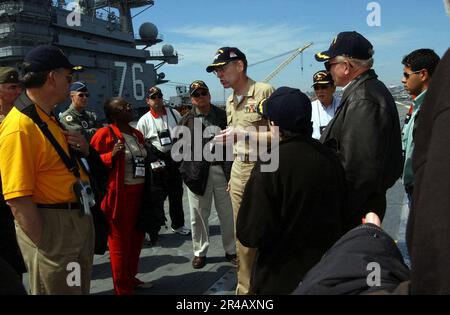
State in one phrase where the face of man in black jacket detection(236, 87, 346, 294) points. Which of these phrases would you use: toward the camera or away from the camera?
away from the camera

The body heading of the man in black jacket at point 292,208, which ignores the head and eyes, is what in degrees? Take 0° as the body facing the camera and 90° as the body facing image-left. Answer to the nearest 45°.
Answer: approximately 135°

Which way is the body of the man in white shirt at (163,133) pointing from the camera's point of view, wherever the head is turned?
toward the camera

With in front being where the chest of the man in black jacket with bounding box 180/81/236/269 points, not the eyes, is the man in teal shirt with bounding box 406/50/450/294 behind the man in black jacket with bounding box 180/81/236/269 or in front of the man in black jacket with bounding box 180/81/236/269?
in front

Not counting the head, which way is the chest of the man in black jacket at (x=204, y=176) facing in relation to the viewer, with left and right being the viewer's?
facing the viewer

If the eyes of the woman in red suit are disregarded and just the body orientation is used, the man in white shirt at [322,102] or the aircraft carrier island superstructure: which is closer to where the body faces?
the man in white shirt

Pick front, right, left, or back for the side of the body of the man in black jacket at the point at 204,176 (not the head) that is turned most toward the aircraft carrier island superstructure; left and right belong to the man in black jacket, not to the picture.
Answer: back

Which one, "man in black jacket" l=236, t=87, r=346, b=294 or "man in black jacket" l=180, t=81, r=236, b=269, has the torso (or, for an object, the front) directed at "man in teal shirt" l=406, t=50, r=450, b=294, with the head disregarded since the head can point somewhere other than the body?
"man in black jacket" l=180, t=81, r=236, b=269

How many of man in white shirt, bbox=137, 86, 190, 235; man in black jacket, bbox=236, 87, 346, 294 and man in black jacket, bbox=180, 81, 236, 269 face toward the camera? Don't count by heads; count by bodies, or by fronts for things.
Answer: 2

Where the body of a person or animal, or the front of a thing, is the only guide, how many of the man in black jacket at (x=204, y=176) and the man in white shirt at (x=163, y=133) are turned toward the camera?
2

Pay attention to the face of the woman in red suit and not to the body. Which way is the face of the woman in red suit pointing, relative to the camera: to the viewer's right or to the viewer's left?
to the viewer's right

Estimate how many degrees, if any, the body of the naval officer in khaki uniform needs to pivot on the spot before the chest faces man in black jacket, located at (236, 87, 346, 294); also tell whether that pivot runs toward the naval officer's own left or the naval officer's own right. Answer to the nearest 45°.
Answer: approximately 45° to the naval officer's own left
